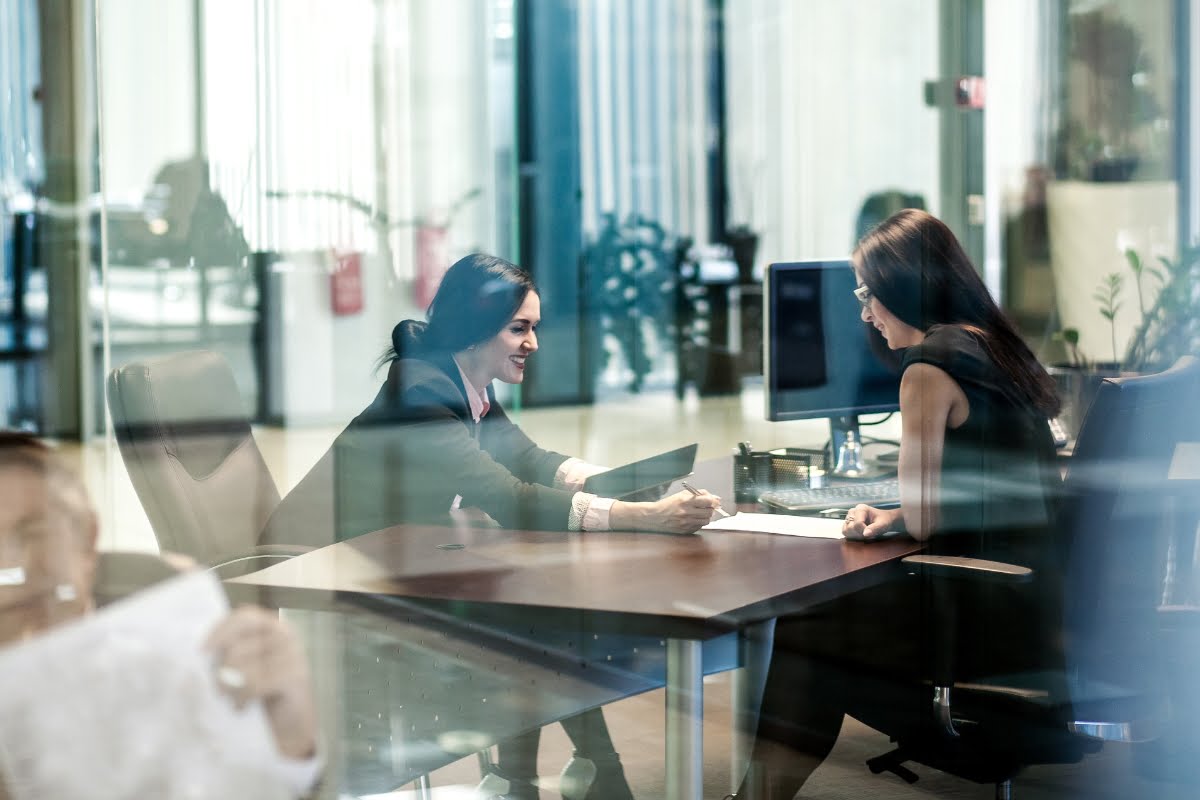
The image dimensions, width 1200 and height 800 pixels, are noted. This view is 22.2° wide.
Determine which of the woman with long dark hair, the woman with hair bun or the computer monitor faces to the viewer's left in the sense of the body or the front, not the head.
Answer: the woman with long dark hair

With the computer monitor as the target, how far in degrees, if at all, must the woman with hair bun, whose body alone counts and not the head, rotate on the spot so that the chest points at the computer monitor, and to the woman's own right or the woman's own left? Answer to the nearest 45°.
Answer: approximately 45° to the woman's own left

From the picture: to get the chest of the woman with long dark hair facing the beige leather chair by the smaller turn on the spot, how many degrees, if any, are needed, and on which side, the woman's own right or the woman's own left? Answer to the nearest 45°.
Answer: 0° — they already face it

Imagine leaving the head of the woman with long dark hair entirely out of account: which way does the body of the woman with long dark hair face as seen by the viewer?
to the viewer's left

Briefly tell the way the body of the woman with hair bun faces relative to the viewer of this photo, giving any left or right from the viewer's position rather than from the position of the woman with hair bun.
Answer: facing to the right of the viewer

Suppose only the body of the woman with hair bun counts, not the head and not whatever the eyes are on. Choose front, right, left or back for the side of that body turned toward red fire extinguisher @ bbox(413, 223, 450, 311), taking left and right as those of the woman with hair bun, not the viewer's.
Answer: left
